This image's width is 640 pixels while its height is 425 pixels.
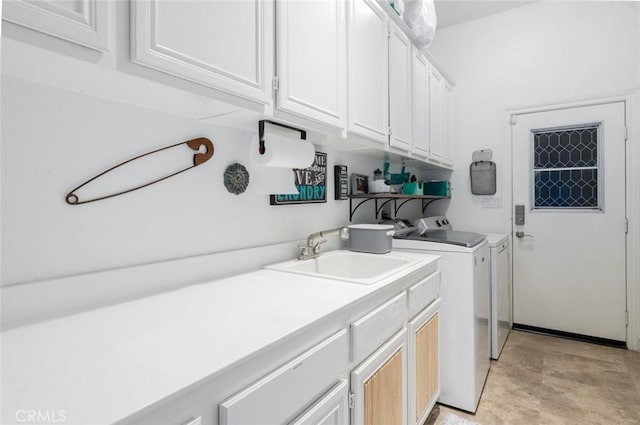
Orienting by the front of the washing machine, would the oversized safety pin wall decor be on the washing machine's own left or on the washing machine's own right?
on the washing machine's own right

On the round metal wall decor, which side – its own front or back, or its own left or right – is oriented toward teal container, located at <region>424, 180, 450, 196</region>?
left

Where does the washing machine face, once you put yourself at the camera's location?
facing to the right of the viewer

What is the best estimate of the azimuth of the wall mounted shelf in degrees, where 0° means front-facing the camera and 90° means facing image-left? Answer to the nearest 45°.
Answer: approximately 315°

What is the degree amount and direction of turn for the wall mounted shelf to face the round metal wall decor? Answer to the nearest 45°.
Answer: approximately 90° to its right
